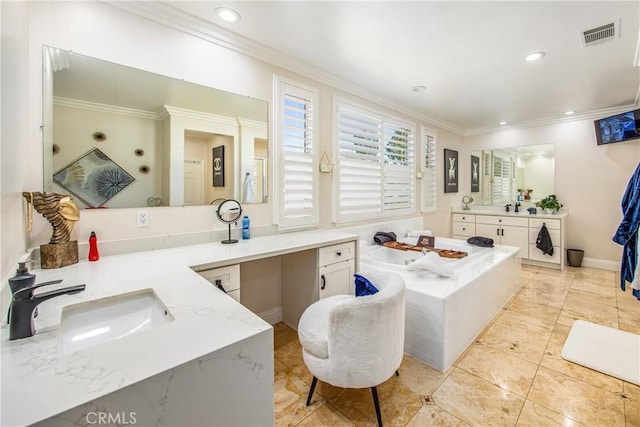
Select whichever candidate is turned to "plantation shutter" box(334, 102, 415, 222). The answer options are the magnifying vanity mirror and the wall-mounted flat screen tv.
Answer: the wall-mounted flat screen tv

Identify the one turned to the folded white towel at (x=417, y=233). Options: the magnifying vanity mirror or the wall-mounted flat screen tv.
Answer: the wall-mounted flat screen tv

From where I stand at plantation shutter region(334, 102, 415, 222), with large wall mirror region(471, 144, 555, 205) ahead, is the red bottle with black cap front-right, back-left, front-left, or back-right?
back-right

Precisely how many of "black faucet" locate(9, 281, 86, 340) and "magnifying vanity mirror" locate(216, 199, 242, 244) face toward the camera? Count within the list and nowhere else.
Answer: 1

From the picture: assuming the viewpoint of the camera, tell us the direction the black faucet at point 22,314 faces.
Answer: facing to the right of the viewer

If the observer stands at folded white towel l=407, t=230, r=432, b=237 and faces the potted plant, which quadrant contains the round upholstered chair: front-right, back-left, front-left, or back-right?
back-right
